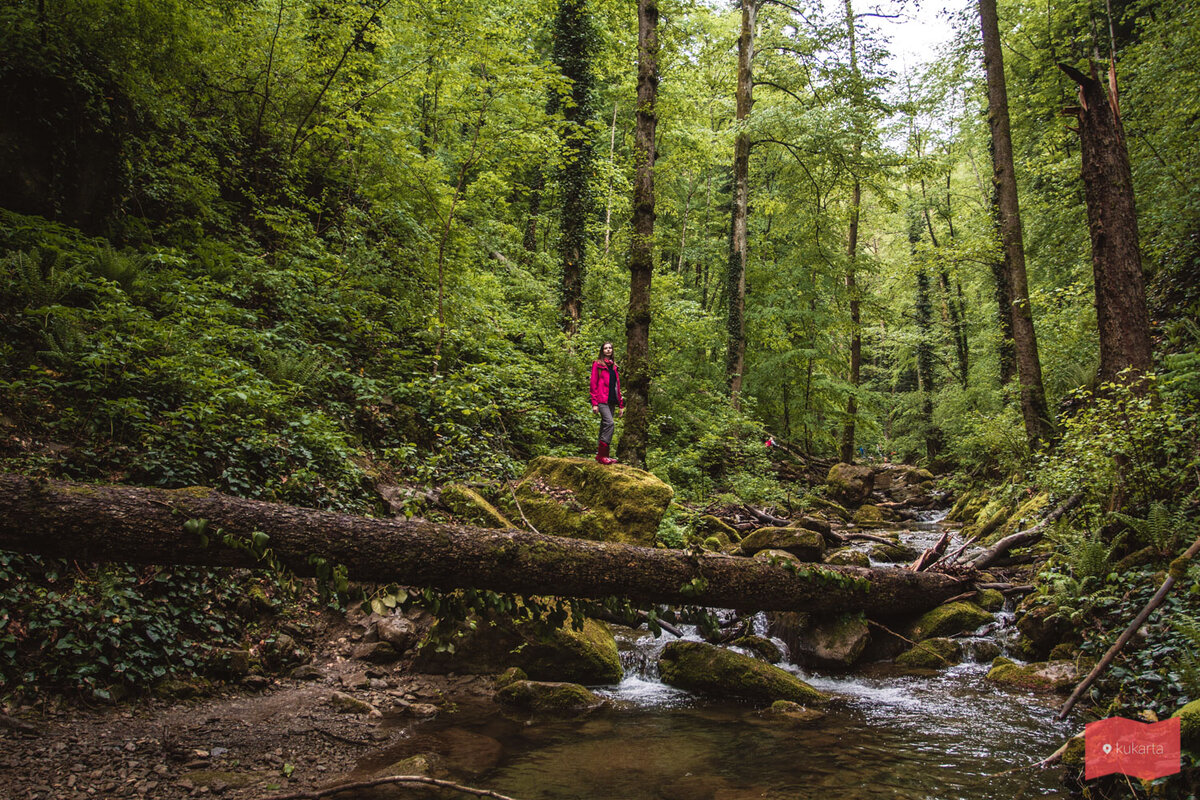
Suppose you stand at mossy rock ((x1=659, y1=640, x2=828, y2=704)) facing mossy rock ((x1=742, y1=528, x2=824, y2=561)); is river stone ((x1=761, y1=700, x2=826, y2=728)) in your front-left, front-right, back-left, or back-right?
back-right

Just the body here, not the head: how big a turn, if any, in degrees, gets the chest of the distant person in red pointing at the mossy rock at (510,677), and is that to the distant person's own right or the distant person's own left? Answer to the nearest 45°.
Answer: approximately 45° to the distant person's own right

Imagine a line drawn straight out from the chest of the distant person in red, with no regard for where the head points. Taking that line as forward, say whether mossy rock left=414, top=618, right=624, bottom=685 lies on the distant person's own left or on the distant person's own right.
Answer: on the distant person's own right

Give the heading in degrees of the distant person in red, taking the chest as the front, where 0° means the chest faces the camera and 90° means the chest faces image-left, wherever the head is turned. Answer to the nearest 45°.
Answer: approximately 315°

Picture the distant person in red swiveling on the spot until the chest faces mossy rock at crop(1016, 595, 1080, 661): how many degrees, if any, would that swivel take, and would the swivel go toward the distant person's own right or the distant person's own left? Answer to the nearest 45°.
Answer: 0° — they already face it

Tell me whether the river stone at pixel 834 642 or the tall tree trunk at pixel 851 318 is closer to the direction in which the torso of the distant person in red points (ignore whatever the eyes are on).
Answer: the river stone

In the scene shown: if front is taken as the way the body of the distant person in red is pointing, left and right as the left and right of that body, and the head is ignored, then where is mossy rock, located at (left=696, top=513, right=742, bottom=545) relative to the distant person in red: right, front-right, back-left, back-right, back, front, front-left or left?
left

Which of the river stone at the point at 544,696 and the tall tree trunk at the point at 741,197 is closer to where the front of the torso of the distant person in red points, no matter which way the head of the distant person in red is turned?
the river stone

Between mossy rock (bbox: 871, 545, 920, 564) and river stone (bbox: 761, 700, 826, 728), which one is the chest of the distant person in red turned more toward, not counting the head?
the river stone

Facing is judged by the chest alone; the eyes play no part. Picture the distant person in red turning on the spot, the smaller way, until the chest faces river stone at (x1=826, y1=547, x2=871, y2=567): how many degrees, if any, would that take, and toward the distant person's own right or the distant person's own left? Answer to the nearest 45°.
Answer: approximately 45° to the distant person's own left
